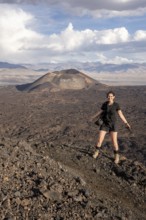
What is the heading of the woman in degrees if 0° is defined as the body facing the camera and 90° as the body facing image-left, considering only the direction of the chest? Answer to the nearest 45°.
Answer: approximately 0°
